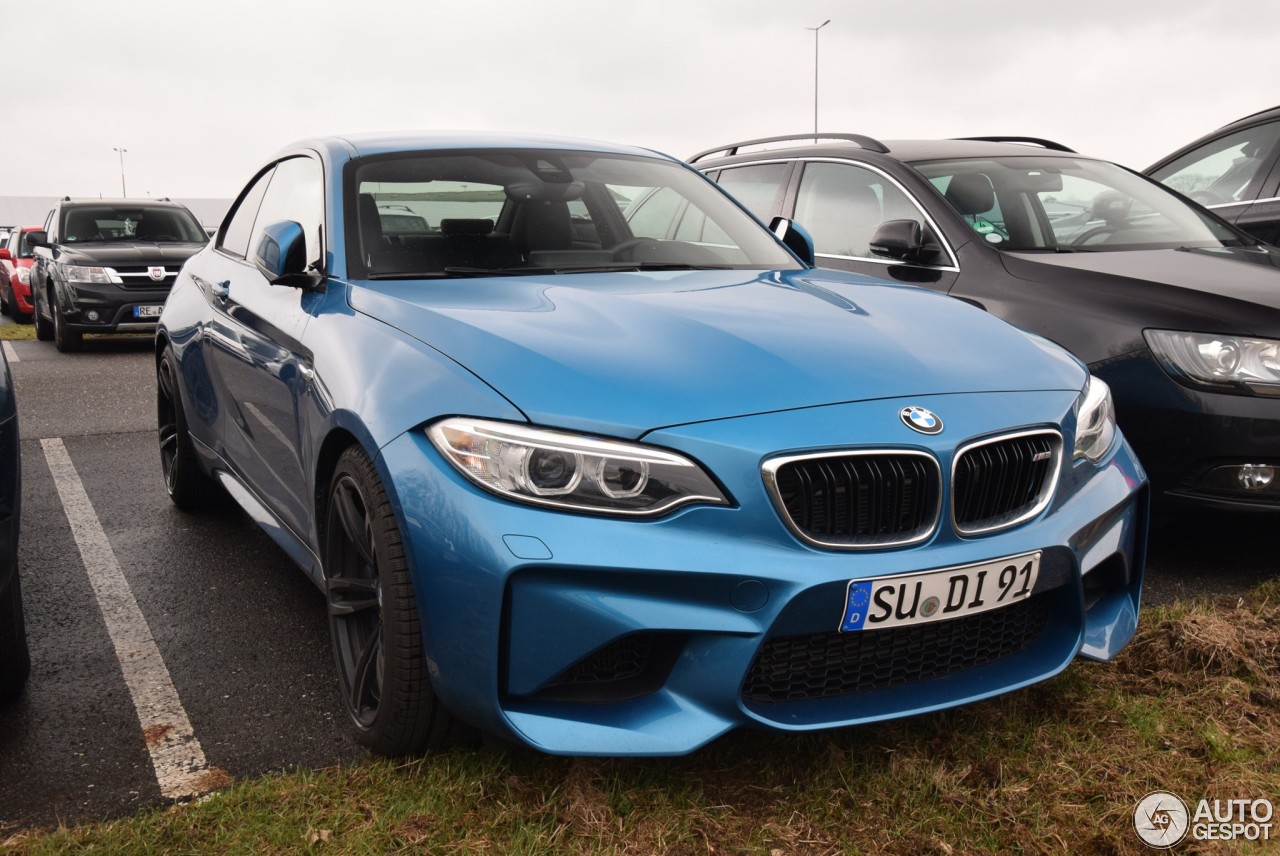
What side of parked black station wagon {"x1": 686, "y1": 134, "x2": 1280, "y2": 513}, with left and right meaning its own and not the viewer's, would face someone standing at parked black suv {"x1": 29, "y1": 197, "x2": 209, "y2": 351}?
back

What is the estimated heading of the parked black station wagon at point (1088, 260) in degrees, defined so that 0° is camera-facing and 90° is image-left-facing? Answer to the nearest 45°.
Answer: approximately 315°

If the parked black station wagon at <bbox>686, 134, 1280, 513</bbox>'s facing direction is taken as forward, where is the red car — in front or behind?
behind
